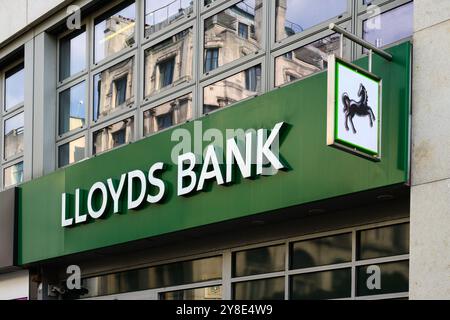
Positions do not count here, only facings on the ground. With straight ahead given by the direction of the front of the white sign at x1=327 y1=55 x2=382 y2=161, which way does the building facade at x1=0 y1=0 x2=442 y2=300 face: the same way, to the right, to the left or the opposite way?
to the right

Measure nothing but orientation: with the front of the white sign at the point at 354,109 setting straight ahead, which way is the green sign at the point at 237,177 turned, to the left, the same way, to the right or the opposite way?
to the right

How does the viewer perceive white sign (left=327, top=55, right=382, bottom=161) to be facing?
facing the viewer and to the right of the viewer

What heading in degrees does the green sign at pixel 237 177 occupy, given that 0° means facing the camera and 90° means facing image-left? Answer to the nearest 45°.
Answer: approximately 45°

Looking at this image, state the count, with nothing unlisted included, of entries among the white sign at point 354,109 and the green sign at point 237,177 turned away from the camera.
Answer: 0
